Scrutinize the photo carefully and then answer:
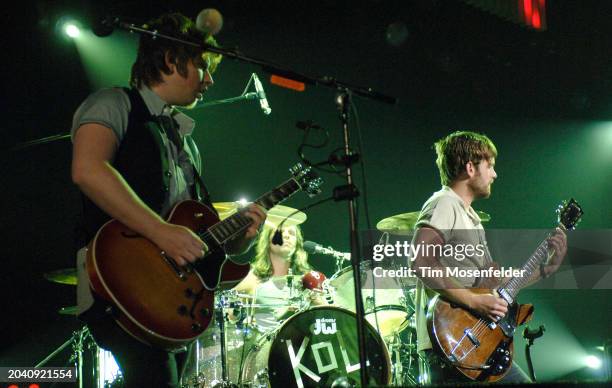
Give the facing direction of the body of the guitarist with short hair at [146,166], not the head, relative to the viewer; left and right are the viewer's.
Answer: facing the viewer and to the right of the viewer

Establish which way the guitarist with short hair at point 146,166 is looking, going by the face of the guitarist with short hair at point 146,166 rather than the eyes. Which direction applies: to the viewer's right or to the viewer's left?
to the viewer's right

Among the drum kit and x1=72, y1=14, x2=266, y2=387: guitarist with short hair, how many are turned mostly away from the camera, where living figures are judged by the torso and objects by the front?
0

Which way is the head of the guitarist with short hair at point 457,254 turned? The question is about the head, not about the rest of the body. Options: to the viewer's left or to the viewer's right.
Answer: to the viewer's right

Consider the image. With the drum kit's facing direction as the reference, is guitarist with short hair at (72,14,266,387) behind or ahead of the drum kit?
ahead

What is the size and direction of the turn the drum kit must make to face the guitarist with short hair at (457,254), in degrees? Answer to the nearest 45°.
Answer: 0° — it already faces them
